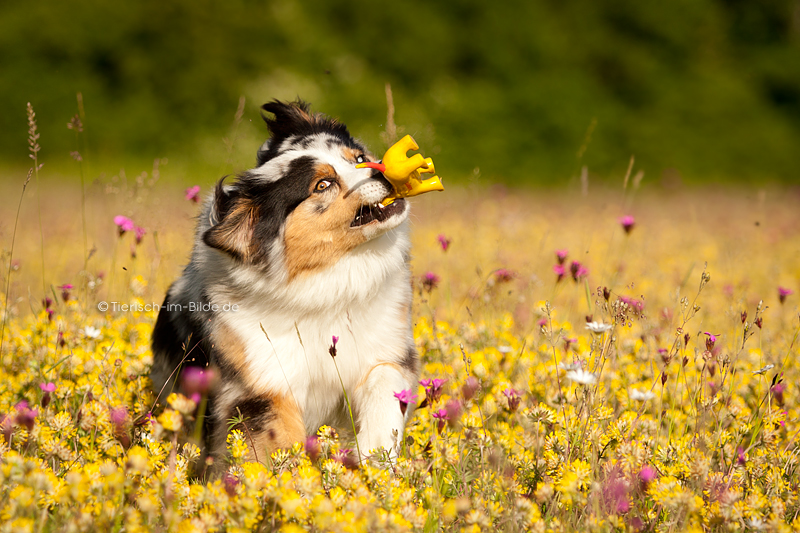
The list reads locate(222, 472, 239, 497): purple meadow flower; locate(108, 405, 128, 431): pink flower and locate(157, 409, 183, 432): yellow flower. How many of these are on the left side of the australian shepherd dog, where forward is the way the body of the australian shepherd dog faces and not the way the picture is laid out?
0

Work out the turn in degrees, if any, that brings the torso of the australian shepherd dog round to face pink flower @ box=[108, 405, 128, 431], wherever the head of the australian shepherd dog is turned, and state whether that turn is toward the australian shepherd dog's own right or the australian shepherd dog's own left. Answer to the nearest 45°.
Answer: approximately 90° to the australian shepherd dog's own right

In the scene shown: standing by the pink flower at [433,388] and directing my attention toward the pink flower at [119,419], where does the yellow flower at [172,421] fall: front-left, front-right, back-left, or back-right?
front-left

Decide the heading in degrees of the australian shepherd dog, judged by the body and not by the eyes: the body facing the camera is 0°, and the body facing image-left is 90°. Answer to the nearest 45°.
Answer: approximately 315°

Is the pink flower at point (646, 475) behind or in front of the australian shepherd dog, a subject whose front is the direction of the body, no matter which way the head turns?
in front

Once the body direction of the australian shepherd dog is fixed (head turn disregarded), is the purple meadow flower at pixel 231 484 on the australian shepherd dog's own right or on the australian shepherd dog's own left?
on the australian shepherd dog's own right

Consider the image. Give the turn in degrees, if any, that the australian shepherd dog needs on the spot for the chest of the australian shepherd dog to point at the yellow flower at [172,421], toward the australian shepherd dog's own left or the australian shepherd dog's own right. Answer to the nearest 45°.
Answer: approximately 45° to the australian shepherd dog's own right

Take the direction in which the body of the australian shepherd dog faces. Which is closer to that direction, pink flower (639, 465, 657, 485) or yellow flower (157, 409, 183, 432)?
the pink flower
